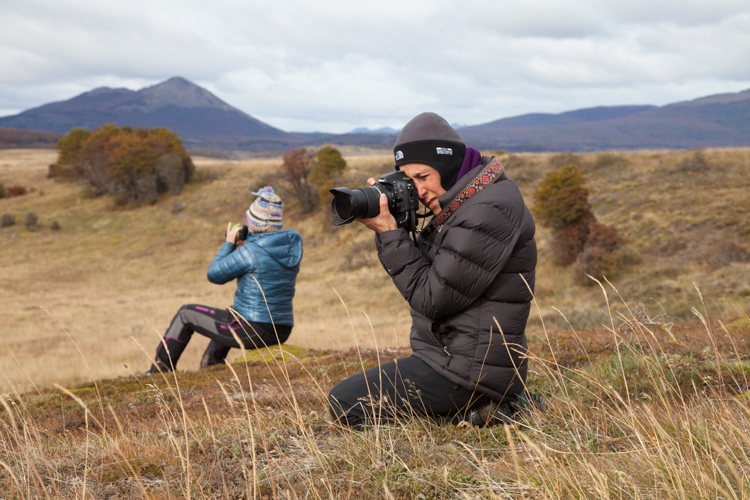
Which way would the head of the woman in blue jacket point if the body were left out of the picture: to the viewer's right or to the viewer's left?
to the viewer's left

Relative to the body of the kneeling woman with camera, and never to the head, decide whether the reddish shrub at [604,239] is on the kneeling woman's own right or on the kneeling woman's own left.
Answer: on the kneeling woman's own right

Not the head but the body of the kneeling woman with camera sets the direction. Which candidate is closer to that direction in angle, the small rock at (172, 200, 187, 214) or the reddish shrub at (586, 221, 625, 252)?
the small rock

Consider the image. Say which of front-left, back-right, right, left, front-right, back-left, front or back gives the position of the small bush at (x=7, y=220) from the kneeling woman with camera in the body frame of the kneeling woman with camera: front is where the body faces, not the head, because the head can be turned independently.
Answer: front-right

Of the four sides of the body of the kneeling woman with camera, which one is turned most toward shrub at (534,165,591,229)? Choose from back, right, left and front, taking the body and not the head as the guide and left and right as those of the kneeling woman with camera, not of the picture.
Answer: right

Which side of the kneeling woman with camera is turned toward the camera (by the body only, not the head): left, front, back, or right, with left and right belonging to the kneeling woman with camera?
left

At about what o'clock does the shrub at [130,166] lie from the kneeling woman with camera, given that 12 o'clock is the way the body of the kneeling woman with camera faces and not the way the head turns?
The shrub is roughly at 2 o'clock from the kneeling woman with camera.

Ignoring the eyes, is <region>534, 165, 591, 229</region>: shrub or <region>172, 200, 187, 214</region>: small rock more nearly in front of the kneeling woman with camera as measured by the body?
the small rock
